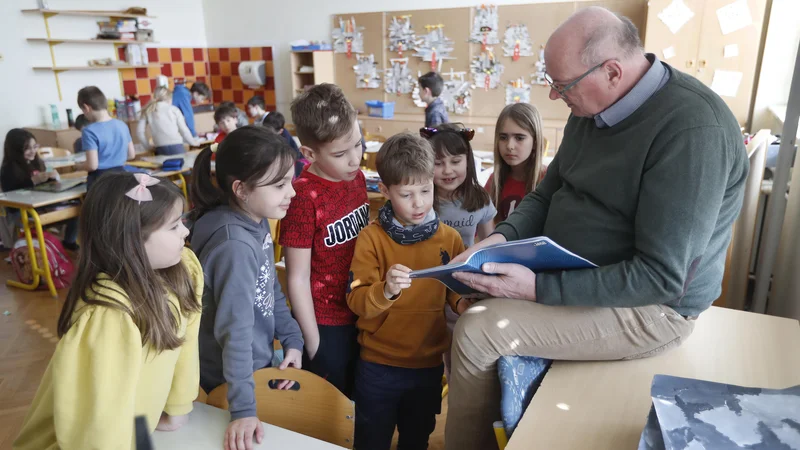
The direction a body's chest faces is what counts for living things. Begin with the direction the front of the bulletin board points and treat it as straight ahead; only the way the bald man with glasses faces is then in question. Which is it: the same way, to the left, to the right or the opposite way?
to the right

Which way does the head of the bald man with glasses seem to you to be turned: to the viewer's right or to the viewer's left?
to the viewer's left

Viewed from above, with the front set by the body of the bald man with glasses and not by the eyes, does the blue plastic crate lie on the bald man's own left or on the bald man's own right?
on the bald man's own right

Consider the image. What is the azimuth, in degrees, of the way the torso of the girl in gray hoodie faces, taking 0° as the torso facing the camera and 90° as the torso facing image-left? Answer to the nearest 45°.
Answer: approximately 270°

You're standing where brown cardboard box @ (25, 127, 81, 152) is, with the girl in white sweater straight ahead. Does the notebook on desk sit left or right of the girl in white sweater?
right

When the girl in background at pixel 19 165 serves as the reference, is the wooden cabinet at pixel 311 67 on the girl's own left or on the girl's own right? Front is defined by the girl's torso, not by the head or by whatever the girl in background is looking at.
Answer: on the girl's own left

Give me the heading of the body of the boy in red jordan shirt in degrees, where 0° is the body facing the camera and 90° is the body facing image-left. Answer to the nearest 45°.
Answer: approximately 315°
